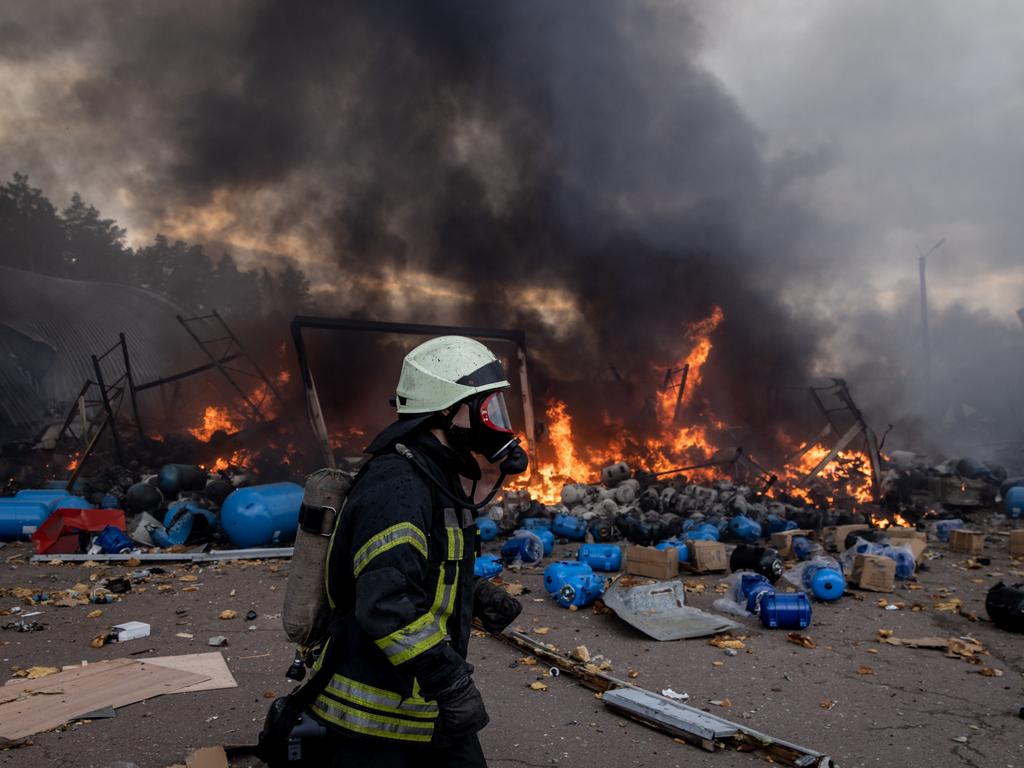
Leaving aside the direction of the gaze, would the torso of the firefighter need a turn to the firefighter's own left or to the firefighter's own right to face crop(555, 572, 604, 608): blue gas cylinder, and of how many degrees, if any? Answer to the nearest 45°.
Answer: approximately 90° to the firefighter's own left

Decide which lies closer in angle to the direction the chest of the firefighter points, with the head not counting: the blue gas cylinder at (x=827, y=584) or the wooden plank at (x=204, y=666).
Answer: the blue gas cylinder

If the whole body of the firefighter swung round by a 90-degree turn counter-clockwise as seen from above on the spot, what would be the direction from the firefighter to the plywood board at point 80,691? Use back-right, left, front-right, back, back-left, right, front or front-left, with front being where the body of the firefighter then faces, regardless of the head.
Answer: front-left

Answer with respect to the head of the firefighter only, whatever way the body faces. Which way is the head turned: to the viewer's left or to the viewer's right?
to the viewer's right

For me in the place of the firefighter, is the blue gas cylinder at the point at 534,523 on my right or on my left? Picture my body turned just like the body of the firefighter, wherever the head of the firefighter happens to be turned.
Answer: on my left

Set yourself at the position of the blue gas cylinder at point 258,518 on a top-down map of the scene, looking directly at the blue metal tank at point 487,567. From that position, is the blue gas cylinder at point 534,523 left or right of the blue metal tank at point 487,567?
left

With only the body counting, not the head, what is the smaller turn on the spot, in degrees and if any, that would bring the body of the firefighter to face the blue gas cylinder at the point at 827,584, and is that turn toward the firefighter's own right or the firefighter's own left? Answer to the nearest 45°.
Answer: approximately 45° to the firefighter's own left

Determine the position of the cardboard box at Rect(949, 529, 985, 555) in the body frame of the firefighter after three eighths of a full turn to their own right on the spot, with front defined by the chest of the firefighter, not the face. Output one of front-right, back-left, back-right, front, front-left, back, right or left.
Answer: back

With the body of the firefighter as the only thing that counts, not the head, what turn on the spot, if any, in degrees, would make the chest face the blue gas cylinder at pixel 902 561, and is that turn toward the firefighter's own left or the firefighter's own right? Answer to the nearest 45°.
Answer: approximately 45° to the firefighter's own left

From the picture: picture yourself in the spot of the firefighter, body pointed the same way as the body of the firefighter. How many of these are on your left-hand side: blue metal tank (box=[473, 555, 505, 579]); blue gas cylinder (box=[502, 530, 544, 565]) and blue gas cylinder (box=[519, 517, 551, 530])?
3

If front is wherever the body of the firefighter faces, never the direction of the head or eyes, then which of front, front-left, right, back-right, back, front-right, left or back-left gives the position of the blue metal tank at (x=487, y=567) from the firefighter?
left

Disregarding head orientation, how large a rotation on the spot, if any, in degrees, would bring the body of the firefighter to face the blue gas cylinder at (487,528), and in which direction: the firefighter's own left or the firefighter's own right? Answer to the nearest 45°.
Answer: approximately 90° to the firefighter's own left

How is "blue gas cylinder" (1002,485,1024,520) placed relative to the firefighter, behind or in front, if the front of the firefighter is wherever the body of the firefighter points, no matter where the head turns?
in front

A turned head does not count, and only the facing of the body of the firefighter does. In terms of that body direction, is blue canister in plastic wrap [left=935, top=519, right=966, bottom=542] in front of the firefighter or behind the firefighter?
in front

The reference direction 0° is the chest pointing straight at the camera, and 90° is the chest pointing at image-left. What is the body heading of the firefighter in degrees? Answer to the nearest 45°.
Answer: approximately 270°

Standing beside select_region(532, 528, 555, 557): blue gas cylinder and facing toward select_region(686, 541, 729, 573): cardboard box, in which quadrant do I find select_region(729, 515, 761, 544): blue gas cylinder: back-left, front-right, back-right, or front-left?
front-left

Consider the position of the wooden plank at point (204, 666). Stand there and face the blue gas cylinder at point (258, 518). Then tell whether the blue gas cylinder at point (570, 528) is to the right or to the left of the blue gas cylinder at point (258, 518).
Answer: right

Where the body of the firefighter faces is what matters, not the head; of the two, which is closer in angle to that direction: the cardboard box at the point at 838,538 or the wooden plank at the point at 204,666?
the cardboard box

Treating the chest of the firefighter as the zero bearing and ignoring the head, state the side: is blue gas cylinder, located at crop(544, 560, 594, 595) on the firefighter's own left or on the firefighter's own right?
on the firefighter's own left

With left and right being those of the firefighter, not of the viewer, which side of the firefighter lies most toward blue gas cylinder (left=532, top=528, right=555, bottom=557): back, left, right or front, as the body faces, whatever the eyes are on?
left
